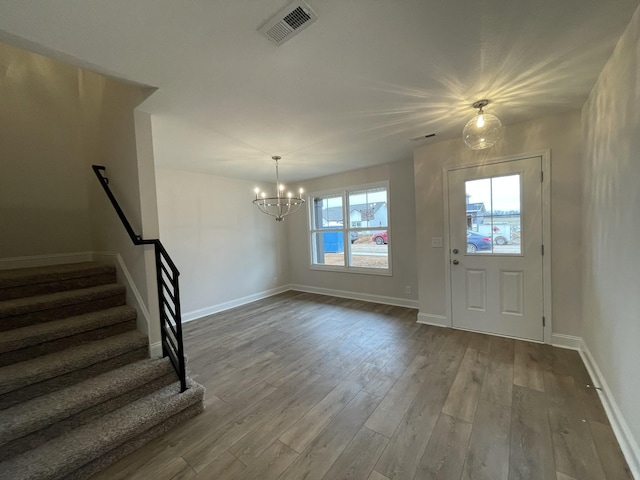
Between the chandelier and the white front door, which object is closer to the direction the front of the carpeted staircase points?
the white front door

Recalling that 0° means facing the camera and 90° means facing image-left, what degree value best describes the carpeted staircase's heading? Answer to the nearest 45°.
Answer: approximately 315°

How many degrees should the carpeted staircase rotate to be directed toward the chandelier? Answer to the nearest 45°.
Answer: approximately 90° to its left
